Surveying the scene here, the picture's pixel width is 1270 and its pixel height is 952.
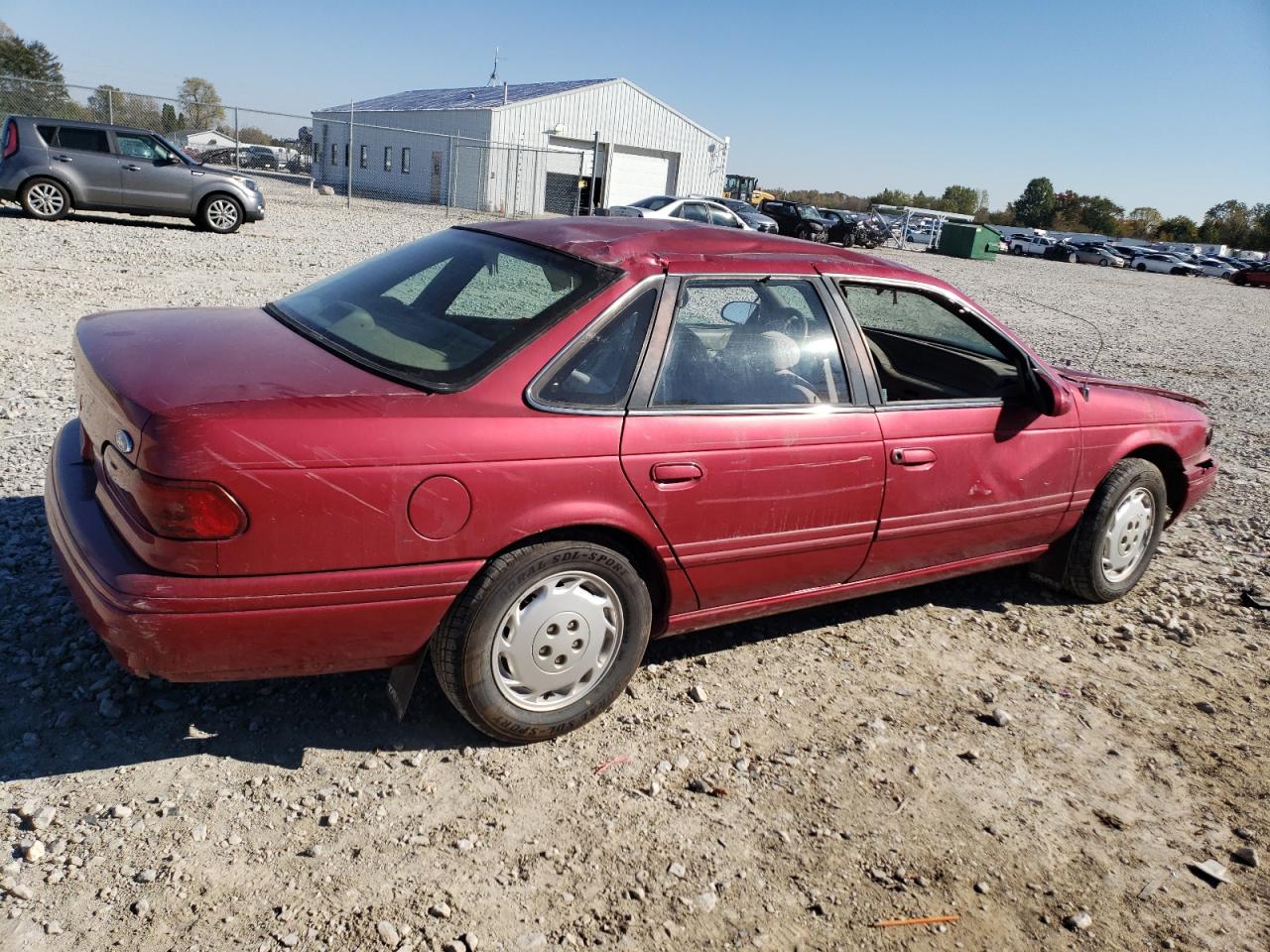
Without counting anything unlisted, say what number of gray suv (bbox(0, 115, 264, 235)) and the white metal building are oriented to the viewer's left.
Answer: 0

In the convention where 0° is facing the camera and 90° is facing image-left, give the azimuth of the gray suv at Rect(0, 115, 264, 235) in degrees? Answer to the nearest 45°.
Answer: approximately 270°

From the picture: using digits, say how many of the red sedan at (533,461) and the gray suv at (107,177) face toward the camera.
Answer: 0

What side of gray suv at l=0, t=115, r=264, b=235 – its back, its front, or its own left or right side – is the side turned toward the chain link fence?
left

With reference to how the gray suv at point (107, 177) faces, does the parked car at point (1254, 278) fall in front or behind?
in front

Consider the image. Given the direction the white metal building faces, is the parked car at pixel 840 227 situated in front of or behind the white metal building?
in front

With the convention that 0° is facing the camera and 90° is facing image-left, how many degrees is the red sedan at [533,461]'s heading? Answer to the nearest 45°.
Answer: approximately 225°

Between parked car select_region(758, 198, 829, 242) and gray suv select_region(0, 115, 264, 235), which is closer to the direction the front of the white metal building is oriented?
the parked car

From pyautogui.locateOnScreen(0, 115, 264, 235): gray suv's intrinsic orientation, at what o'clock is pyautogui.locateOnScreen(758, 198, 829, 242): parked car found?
The parked car is roughly at 11 o'clock from the gray suv.

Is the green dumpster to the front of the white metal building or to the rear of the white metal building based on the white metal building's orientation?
to the front

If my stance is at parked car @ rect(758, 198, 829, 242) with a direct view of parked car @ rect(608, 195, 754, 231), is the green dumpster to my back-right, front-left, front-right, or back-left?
back-left

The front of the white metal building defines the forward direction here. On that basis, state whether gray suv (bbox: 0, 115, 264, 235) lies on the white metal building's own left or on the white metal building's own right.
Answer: on the white metal building's own right
